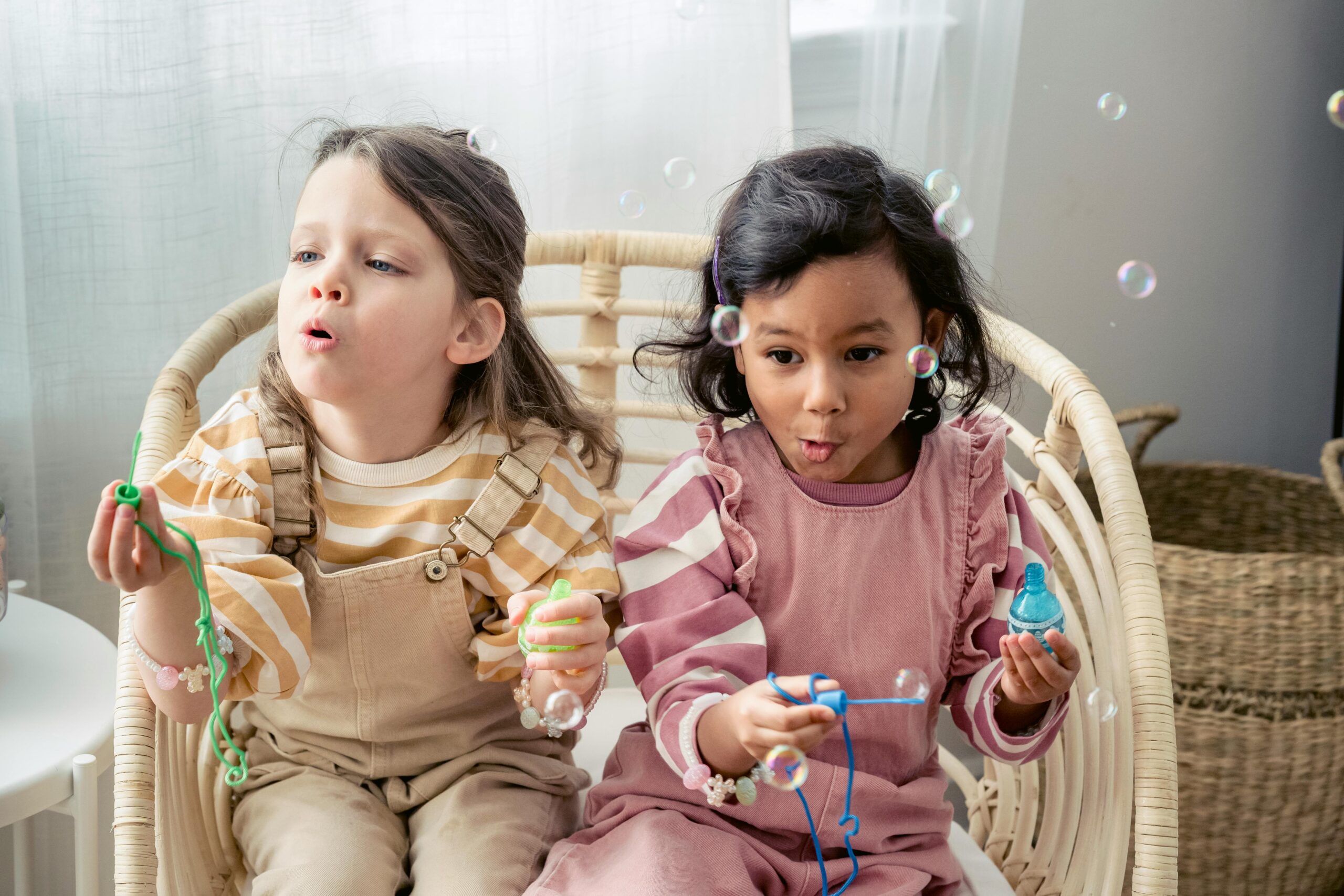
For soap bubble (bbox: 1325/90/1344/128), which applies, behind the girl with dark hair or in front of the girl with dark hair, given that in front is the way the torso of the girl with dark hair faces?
behind

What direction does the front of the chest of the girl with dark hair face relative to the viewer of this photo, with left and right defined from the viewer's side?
facing the viewer

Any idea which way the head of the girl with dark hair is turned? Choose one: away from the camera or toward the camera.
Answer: toward the camera

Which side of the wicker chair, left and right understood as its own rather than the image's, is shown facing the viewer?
front
